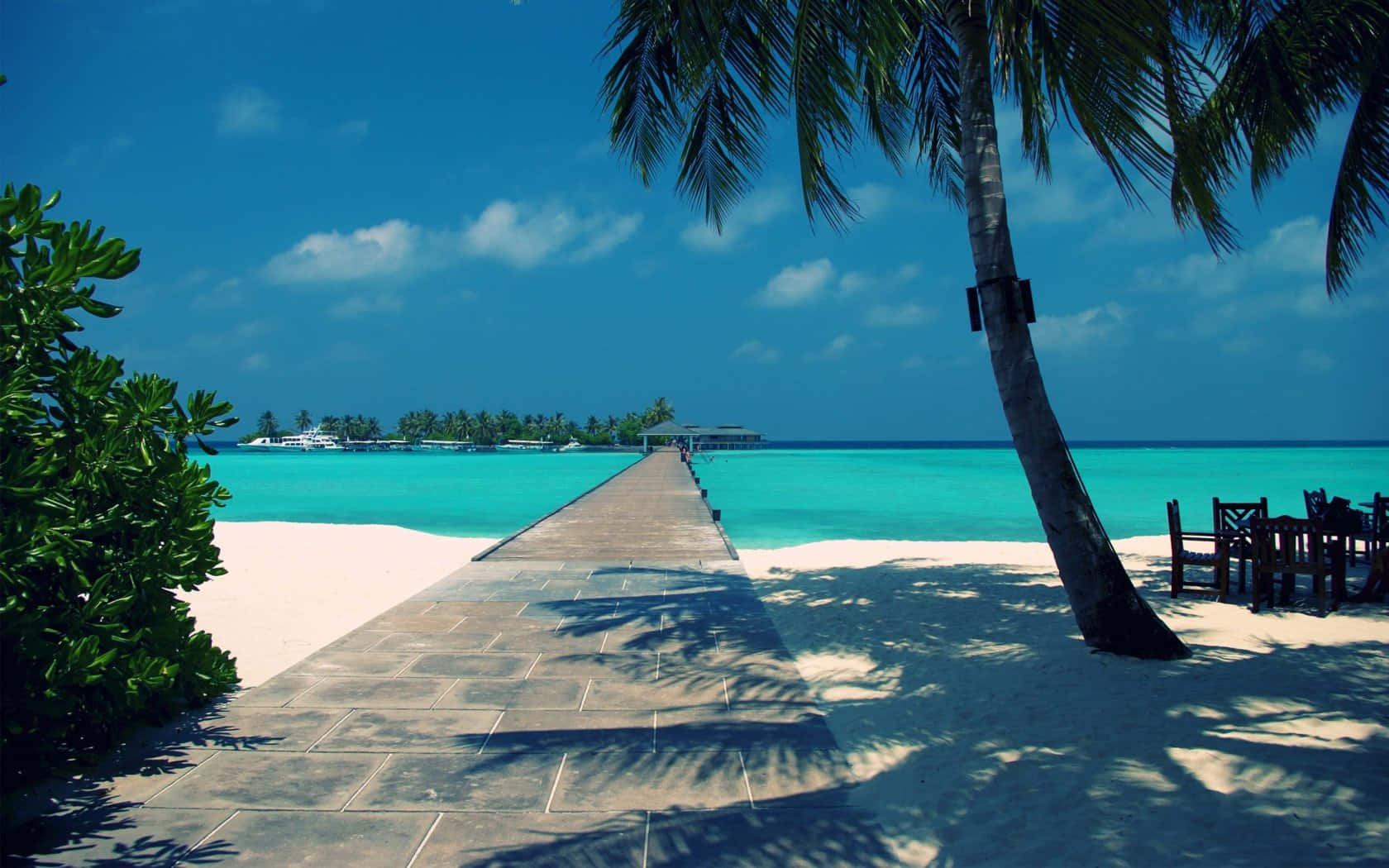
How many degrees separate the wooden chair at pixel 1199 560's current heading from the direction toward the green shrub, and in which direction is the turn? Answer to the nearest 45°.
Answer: approximately 135° to its right

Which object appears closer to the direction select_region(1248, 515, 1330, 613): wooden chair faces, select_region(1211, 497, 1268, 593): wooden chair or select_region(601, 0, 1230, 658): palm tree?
the wooden chair

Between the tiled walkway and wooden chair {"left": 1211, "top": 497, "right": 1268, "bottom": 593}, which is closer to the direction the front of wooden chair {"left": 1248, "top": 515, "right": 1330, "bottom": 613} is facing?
the wooden chair

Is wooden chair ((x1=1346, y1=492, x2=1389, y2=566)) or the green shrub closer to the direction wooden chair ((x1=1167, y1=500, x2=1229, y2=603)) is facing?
the wooden chair

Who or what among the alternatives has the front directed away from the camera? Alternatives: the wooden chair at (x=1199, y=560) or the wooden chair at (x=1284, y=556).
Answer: the wooden chair at (x=1284, y=556)

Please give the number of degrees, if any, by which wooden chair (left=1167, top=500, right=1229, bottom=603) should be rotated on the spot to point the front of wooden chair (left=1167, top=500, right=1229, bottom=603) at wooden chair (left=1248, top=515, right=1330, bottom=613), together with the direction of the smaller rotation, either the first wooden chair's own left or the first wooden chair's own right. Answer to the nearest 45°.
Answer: approximately 45° to the first wooden chair's own right

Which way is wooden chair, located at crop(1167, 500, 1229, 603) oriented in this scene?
to the viewer's right

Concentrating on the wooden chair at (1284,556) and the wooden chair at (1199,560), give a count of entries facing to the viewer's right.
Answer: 1

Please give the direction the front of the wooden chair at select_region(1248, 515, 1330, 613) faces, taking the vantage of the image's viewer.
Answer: facing away from the viewer

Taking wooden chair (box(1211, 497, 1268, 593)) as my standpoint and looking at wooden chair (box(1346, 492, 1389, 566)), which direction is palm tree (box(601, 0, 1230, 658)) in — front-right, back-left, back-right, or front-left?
back-right

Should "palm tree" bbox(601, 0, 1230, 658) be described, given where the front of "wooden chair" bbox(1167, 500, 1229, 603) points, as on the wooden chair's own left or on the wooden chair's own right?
on the wooden chair's own right

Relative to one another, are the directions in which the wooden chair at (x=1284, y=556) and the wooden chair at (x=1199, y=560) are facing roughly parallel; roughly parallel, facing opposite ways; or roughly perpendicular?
roughly perpendicular
